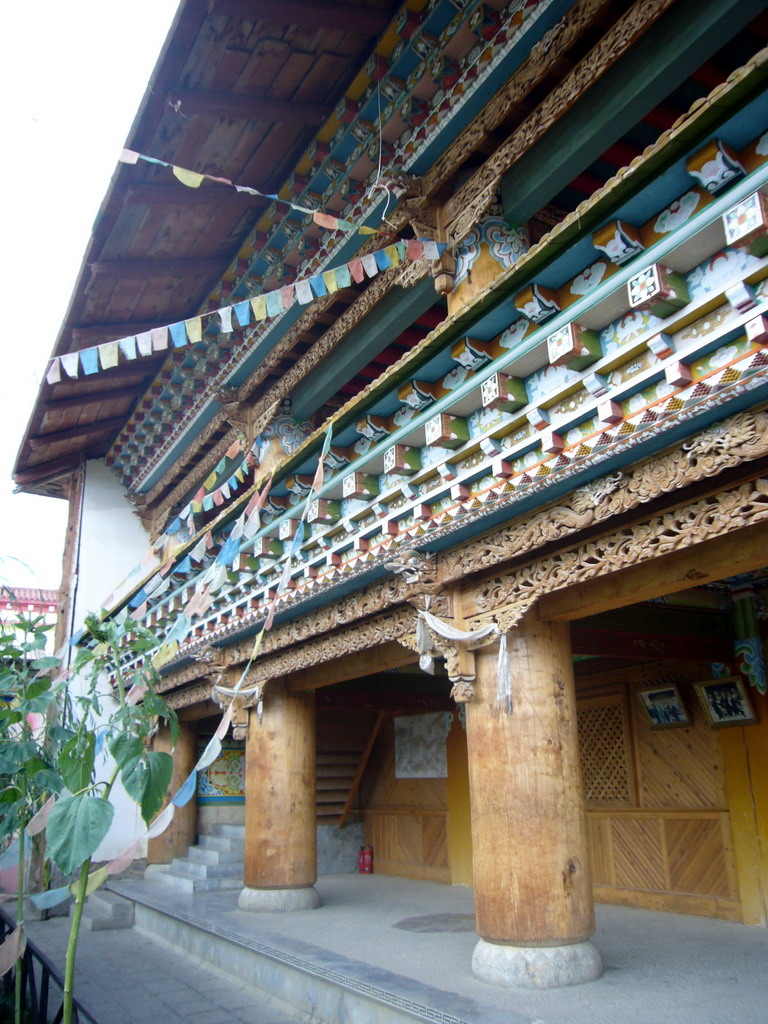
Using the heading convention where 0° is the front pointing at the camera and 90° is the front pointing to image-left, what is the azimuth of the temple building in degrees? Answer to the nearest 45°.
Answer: approximately 45°

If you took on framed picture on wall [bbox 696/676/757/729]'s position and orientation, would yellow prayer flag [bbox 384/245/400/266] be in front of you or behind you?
in front

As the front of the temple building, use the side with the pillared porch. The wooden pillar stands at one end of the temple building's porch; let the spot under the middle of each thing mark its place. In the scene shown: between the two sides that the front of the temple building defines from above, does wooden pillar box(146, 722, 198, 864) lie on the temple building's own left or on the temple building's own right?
on the temple building's own right

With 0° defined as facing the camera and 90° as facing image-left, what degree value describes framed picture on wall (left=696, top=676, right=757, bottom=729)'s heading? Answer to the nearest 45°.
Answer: approximately 45°

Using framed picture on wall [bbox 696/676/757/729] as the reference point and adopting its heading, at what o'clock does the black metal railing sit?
The black metal railing is roughly at 12 o'clock from the framed picture on wall.

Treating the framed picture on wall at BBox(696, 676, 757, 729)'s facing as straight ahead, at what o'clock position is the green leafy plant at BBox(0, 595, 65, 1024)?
The green leafy plant is roughly at 12 o'clock from the framed picture on wall.

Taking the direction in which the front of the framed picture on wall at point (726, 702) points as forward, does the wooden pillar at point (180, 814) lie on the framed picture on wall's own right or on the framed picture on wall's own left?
on the framed picture on wall's own right
